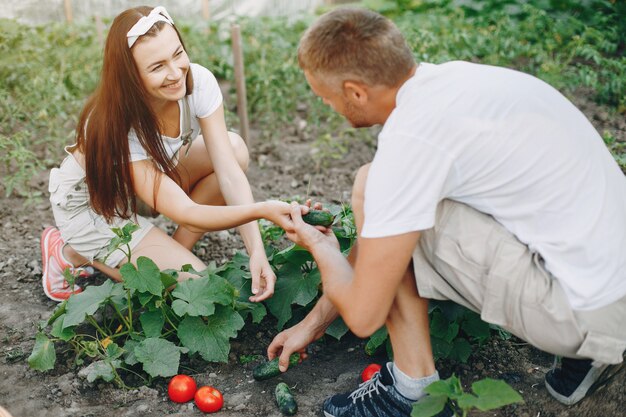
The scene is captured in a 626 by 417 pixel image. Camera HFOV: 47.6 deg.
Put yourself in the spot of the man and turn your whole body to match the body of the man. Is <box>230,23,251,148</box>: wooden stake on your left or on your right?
on your right

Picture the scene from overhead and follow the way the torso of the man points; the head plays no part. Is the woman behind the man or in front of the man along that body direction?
in front

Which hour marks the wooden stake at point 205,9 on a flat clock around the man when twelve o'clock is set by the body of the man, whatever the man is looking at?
The wooden stake is roughly at 2 o'clock from the man.

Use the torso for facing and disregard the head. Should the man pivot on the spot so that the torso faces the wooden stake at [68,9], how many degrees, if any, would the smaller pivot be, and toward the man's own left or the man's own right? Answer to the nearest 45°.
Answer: approximately 45° to the man's own right

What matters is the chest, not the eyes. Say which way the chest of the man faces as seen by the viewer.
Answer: to the viewer's left

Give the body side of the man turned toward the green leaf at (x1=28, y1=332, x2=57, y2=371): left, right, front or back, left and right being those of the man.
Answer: front
